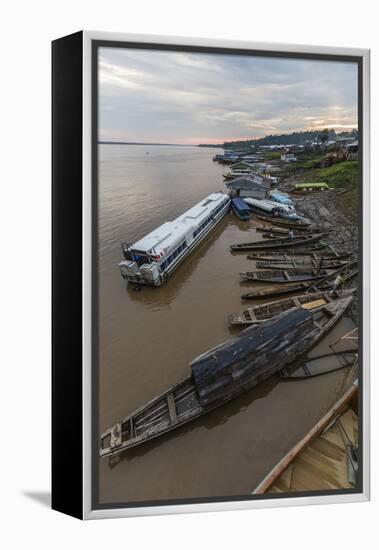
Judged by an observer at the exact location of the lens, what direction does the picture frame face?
facing the viewer and to the right of the viewer
